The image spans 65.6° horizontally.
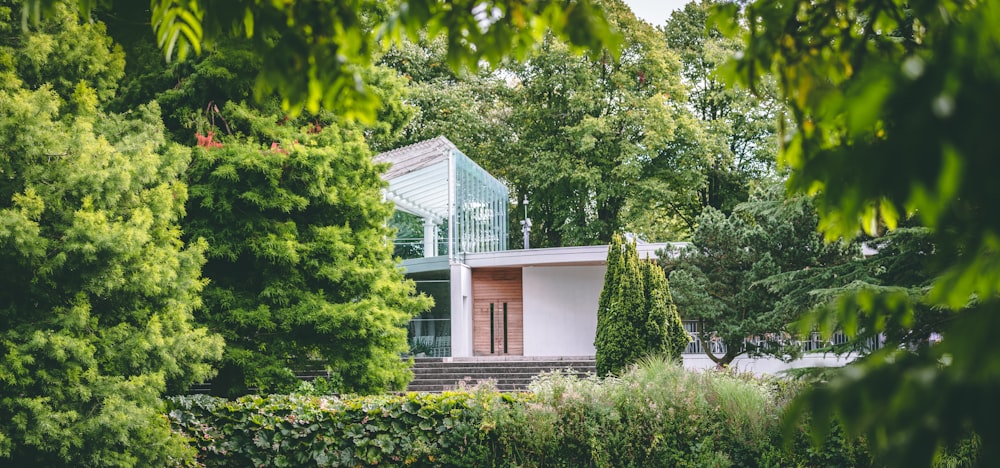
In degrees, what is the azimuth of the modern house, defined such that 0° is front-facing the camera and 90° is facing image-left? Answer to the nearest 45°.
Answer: approximately 0°

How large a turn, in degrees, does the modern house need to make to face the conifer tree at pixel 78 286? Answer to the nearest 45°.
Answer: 0° — it already faces it

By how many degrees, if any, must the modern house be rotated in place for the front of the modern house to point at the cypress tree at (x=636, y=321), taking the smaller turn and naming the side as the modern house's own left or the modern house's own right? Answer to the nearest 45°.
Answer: approximately 45° to the modern house's own left

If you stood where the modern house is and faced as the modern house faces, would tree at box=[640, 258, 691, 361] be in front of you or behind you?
in front

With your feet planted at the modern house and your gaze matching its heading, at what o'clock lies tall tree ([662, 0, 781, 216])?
The tall tree is roughly at 8 o'clock from the modern house.

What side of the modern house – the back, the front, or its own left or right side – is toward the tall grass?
front

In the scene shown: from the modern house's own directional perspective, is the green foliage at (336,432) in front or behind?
in front

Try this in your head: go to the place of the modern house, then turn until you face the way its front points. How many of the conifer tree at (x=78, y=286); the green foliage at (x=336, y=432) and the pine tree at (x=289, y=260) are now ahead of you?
3
